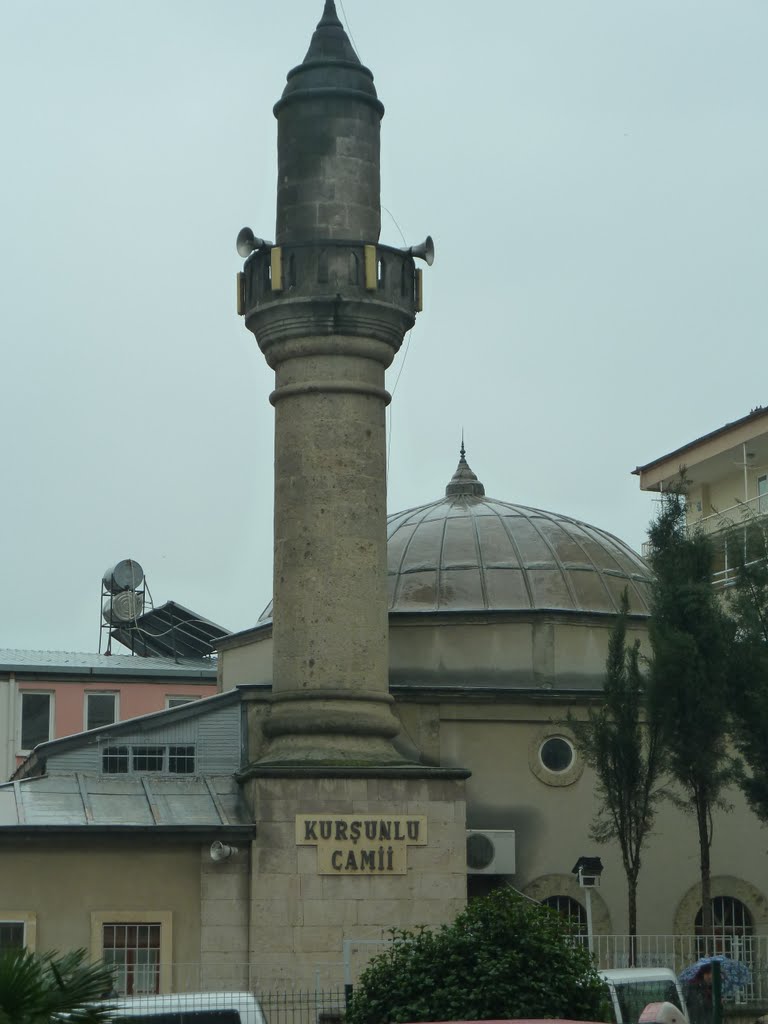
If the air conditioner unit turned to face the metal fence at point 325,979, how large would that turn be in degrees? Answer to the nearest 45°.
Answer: approximately 45° to its right

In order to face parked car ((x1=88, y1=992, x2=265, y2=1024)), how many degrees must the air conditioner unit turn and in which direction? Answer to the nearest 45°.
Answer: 0° — it already faces it

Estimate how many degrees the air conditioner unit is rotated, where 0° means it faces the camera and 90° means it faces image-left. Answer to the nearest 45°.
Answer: approximately 0°
